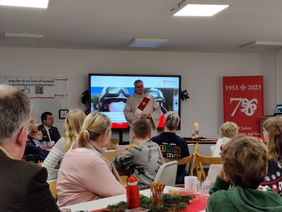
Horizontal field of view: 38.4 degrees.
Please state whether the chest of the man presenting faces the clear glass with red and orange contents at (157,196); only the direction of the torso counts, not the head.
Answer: yes

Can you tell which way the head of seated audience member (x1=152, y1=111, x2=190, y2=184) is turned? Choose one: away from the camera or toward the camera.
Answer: away from the camera

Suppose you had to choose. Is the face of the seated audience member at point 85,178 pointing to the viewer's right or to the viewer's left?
to the viewer's right

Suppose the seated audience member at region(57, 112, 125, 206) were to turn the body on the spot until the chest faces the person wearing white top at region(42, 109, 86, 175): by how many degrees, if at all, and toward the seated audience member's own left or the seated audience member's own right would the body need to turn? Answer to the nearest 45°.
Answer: approximately 45° to the seated audience member's own left

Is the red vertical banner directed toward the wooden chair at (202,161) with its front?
yes

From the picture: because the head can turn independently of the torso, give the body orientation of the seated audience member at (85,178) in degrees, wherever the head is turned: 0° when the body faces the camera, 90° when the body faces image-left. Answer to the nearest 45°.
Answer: approximately 225°

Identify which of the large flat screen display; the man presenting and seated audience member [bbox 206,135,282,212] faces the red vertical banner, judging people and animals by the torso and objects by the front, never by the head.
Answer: the seated audience member

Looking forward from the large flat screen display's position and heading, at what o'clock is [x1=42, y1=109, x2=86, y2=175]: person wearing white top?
The person wearing white top is roughly at 12 o'clock from the large flat screen display.

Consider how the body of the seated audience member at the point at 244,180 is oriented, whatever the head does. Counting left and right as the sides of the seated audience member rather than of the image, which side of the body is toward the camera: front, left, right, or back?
back
